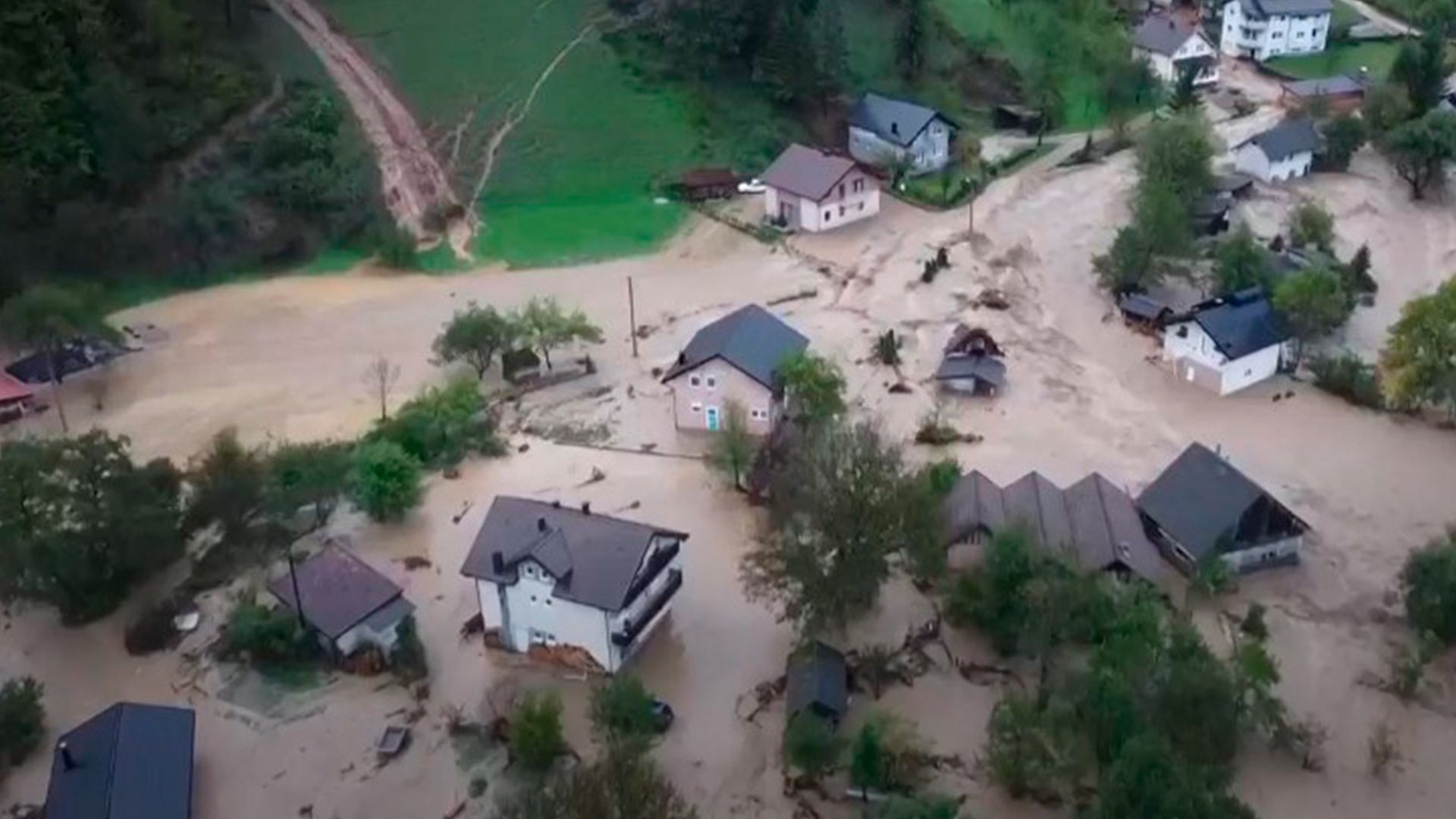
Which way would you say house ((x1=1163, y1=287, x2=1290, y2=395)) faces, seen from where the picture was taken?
facing the viewer and to the left of the viewer

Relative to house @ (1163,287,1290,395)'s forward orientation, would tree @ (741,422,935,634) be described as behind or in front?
in front

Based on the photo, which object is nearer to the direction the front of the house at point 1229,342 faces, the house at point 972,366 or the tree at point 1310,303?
the house

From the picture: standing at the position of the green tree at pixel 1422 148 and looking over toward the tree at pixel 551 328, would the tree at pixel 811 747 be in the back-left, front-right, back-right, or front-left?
front-left

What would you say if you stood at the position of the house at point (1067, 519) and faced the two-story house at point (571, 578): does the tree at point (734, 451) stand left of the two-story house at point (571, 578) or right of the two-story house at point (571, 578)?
right

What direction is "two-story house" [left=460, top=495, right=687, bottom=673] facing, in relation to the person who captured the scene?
facing the viewer and to the right of the viewer

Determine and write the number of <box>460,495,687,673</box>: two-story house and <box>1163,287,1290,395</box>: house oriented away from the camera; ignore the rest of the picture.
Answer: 0

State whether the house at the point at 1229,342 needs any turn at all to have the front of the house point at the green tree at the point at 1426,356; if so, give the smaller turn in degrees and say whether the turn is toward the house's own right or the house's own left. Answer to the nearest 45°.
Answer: approximately 135° to the house's own left

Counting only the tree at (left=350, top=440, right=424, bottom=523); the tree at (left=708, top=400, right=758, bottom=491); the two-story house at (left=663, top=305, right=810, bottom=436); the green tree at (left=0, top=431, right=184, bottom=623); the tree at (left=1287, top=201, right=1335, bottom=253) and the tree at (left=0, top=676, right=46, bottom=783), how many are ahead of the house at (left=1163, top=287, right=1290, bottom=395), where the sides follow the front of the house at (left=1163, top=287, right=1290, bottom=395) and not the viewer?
5

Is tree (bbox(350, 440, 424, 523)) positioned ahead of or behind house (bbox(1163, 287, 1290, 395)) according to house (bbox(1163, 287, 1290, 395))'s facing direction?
ahead
